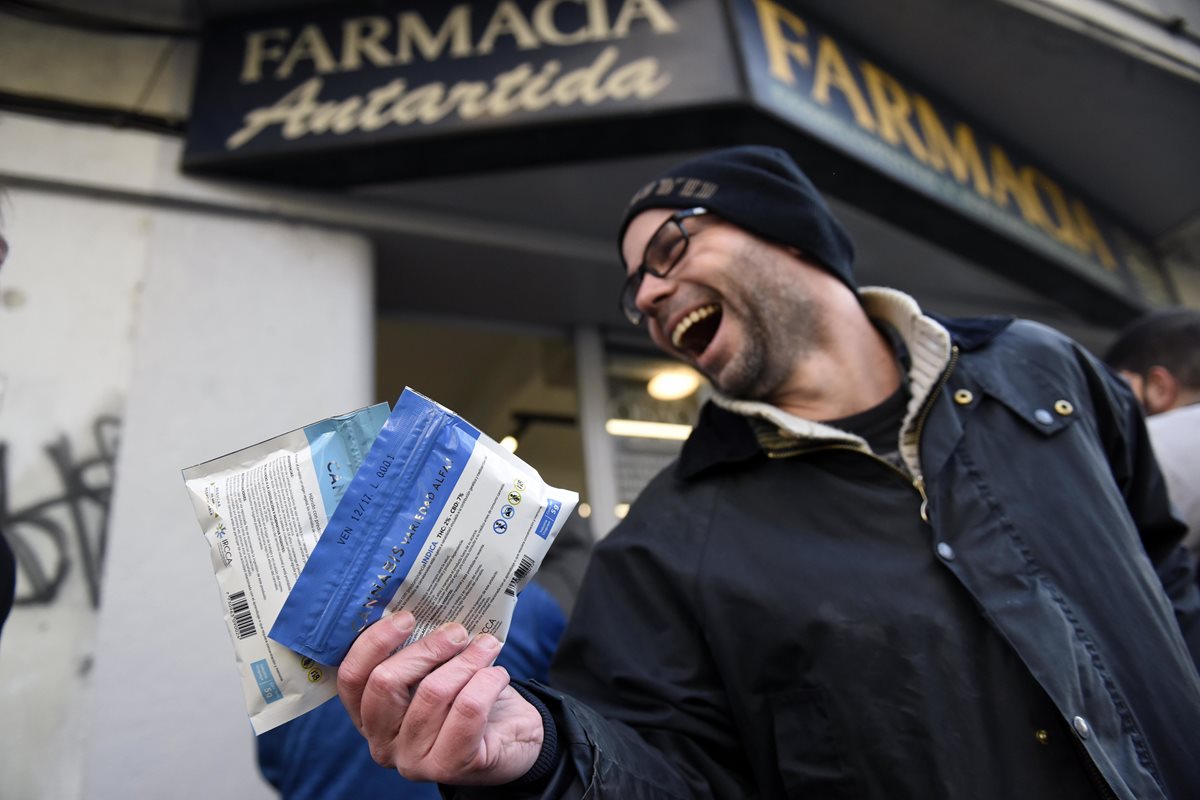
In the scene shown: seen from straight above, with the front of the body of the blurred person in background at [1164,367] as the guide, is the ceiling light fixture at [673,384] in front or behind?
in front

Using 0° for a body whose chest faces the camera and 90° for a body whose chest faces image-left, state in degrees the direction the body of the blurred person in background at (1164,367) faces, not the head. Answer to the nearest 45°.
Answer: approximately 135°

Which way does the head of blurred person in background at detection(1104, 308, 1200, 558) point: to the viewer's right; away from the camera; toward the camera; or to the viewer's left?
to the viewer's left
